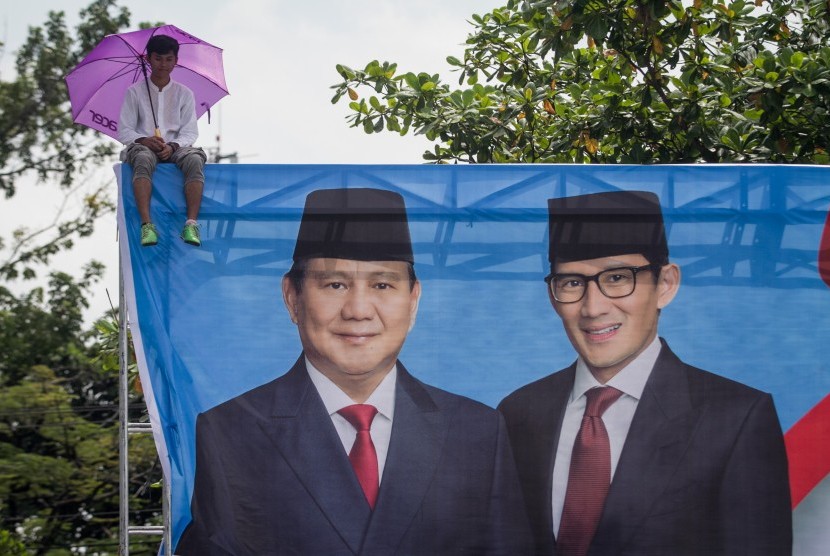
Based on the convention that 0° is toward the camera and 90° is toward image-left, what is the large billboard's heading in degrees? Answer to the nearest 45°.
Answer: approximately 0°

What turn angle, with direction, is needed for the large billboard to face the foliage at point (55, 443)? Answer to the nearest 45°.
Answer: approximately 135° to its right
